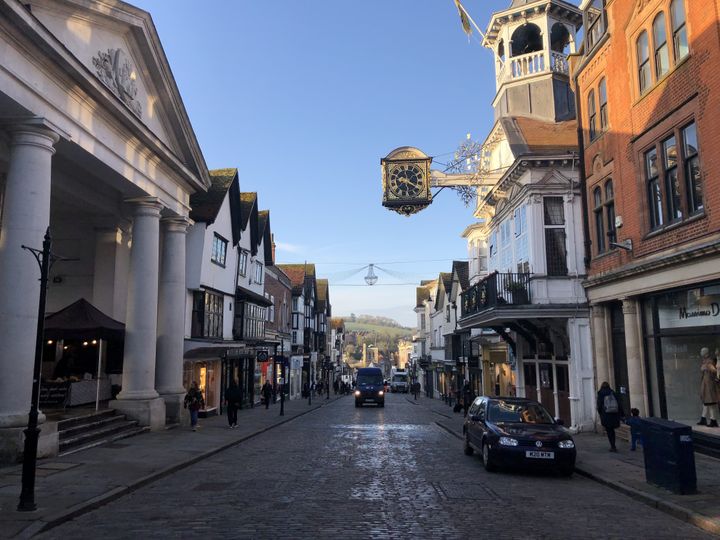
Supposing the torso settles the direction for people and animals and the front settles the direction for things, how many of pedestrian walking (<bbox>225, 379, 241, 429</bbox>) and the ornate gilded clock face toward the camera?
2

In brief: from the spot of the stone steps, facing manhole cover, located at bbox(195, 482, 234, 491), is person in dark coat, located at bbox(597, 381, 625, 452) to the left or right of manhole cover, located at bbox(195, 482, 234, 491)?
left

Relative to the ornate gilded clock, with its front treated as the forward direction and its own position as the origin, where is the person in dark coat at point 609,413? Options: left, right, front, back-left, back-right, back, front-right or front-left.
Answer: front-left

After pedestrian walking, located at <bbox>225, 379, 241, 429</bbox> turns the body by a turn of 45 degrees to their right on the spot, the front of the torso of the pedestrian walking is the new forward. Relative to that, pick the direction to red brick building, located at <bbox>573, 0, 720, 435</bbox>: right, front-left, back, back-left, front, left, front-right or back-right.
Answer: left

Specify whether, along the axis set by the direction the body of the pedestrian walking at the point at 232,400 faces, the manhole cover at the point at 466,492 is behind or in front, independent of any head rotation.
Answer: in front

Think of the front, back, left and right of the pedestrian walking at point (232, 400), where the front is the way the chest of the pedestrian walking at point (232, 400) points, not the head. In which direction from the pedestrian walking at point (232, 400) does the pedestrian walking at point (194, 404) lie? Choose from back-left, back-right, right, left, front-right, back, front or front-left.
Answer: front-right

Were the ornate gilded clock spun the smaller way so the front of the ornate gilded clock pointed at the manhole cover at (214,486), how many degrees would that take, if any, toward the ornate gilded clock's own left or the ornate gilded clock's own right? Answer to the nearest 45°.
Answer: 0° — it already faces it

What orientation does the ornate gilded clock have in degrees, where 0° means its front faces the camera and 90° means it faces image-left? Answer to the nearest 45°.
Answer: approximately 0°

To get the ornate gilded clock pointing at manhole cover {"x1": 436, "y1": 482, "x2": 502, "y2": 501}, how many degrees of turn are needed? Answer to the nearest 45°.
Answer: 0° — it already faces it

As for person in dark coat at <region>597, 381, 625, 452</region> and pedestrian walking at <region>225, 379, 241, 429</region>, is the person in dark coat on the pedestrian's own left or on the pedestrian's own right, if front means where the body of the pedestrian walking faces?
on the pedestrian's own left
